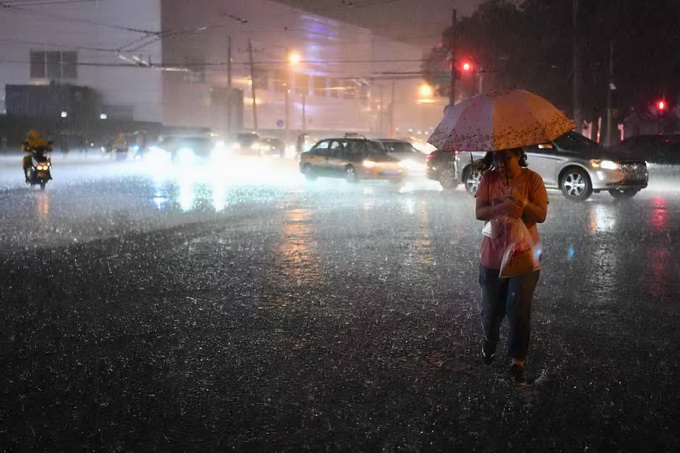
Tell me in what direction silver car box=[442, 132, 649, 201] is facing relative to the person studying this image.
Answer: facing the viewer and to the right of the viewer

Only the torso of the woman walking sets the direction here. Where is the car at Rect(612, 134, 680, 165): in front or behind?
behind

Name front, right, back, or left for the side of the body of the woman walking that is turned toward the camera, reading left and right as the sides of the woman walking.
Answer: front

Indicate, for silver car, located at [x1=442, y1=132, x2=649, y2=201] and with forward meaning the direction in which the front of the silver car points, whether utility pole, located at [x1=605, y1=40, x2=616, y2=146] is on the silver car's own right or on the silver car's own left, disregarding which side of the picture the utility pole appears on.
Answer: on the silver car's own left

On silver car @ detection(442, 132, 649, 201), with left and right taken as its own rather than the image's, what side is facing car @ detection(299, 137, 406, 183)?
back

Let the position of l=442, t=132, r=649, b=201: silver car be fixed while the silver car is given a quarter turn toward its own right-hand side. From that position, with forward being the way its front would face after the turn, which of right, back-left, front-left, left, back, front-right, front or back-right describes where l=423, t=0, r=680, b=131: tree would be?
back-right

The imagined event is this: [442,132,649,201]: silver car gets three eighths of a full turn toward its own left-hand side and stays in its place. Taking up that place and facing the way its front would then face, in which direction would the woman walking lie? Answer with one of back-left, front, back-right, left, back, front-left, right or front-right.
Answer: back

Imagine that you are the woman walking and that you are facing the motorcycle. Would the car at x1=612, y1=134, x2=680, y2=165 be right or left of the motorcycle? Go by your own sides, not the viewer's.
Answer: right

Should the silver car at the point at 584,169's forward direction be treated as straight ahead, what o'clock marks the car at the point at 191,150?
The car is roughly at 6 o'clock from the silver car.
